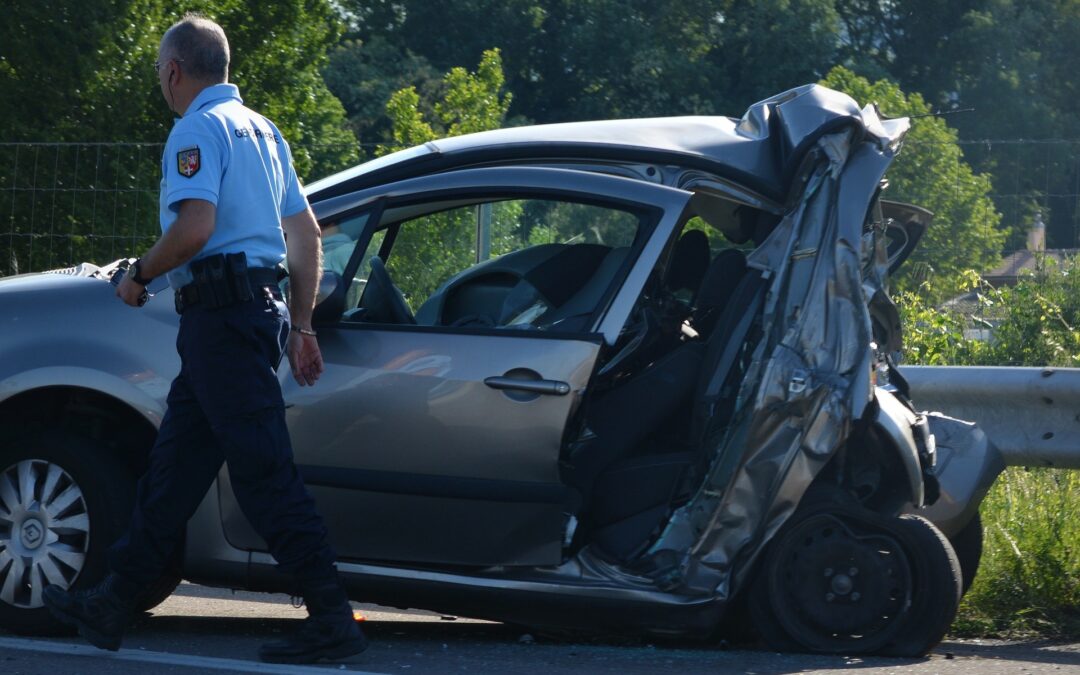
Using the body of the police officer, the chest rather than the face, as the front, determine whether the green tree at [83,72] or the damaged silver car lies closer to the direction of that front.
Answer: the green tree

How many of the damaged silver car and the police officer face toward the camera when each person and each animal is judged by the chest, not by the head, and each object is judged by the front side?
0

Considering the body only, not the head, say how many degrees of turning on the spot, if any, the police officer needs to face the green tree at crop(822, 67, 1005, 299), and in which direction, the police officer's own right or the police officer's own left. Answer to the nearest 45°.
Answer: approximately 90° to the police officer's own right

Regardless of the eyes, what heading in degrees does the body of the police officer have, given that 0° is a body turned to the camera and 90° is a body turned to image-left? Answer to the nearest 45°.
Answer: approximately 135°

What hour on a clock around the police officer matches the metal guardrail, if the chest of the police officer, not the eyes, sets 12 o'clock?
The metal guardrail is roughly at 4 o'clock from the police officer.

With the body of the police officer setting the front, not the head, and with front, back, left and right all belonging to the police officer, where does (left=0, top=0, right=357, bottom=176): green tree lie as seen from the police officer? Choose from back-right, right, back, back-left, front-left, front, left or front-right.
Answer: front-right
